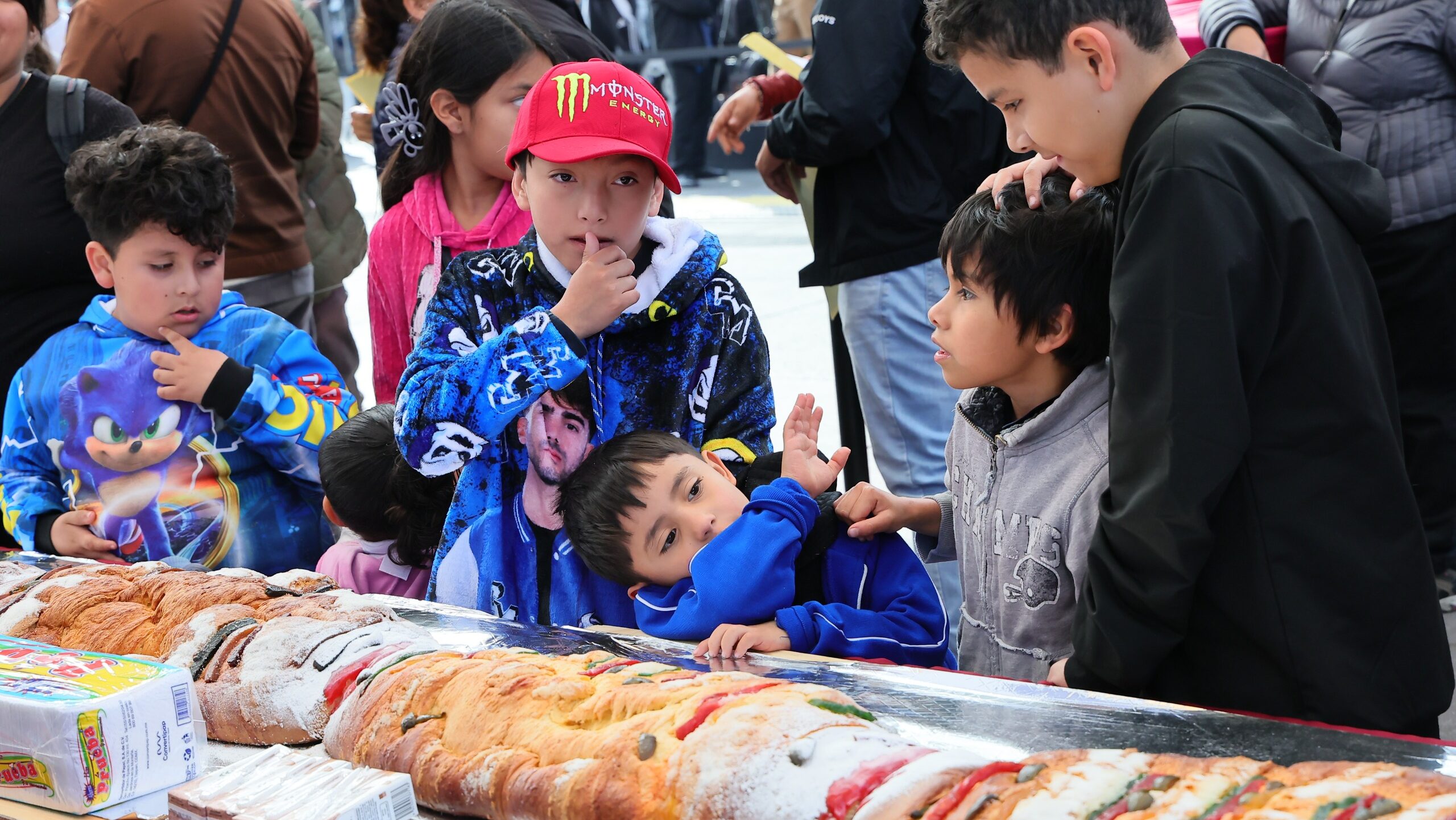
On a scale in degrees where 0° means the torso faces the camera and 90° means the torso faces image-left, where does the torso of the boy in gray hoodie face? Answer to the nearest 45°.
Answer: approximately 45°

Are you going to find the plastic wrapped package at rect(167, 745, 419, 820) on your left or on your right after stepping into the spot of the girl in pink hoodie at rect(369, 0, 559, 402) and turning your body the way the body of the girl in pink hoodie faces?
on your right

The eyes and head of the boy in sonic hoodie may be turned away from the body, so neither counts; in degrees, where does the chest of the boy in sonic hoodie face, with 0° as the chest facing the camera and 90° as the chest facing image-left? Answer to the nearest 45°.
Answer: approximately 0°

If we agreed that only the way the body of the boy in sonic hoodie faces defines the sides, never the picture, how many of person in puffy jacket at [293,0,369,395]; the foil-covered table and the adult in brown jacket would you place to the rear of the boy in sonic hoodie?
2

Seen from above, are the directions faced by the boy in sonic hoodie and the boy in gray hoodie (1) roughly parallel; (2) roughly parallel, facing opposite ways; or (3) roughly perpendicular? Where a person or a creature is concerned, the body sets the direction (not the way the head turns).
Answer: roughly perpendicular
